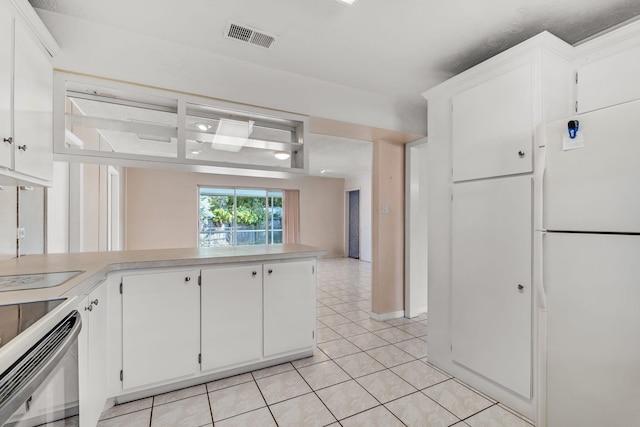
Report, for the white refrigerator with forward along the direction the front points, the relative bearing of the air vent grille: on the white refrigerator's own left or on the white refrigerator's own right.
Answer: on the white refrigerator's own right

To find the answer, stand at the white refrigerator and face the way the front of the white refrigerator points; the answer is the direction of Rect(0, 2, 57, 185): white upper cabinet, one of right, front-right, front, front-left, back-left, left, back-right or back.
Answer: front-right

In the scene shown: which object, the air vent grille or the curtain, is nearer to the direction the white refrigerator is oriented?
the air vent grille

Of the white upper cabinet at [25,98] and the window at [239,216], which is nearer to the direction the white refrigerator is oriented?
the white upper cabinet

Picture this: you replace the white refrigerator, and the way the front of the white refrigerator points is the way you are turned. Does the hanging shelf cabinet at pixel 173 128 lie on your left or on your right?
on your right

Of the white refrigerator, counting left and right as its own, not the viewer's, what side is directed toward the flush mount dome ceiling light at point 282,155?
right

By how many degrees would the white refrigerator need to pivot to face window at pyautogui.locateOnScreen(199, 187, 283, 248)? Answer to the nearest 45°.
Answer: approximately 90° to its right

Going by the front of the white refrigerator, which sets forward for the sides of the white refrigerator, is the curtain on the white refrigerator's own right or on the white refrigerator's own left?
on the white refrigerator's own right
